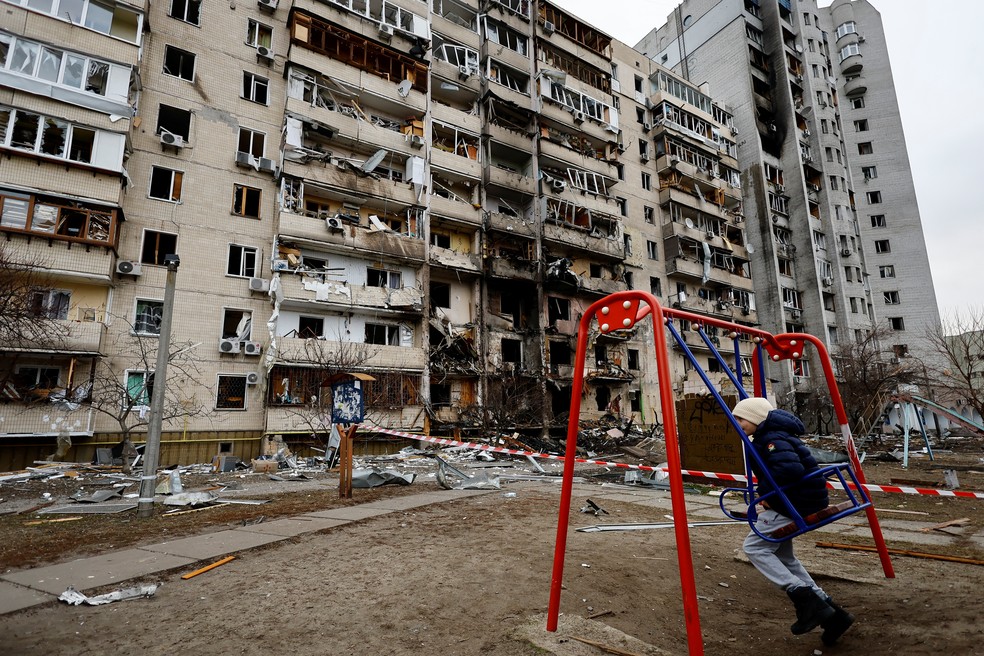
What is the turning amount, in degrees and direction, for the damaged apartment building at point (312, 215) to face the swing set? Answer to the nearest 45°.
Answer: approximately 45° to its right

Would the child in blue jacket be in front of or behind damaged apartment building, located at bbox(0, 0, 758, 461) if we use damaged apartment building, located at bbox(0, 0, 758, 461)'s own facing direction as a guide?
in front

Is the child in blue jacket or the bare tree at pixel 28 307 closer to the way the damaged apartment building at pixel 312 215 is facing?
the child in blue jacket

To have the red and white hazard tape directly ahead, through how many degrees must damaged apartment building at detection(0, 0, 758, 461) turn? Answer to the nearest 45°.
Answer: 0° — it already faces it

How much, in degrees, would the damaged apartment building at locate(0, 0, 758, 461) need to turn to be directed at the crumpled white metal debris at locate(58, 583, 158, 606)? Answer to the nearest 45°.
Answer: approximately 45° to its right

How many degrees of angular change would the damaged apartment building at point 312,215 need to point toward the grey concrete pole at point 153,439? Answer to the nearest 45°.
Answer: approximately 45° to its right

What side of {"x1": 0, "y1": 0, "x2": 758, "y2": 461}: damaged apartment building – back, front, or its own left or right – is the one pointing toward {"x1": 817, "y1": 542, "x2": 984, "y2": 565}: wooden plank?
front

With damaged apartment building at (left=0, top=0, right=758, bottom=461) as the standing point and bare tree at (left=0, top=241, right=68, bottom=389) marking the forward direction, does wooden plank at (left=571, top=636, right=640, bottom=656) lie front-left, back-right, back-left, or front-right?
front-left

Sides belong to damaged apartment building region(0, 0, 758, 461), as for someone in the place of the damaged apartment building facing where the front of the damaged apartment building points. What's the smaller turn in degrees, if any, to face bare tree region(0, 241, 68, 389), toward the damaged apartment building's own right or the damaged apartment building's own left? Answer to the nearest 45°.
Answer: approximately 90° to the damaged apartment building's own right

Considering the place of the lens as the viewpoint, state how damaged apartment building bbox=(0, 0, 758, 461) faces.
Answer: facing the viewer and to the right of the viewer
